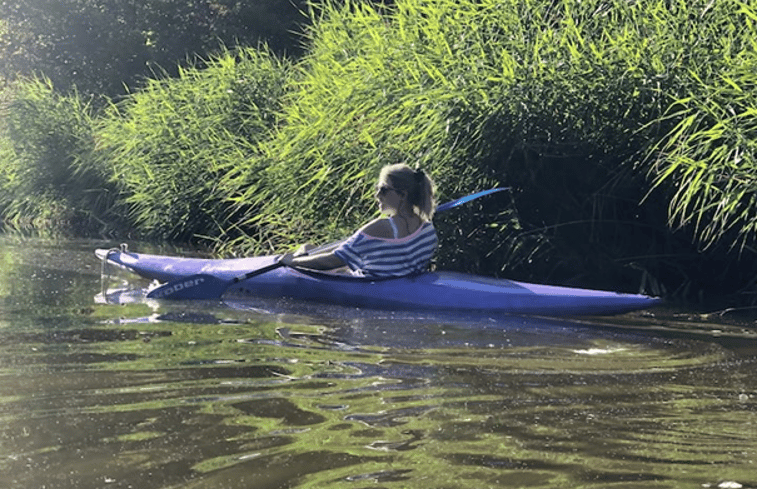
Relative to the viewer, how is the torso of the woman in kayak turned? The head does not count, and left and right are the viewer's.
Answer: facing away from the viewer and to the left of the viewer
